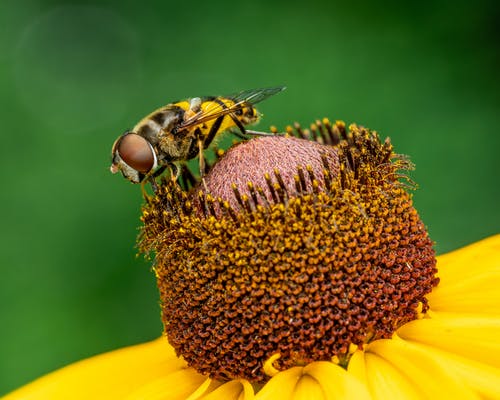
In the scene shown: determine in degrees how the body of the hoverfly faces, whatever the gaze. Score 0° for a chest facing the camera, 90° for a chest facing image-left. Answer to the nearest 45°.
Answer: approximately 90°
